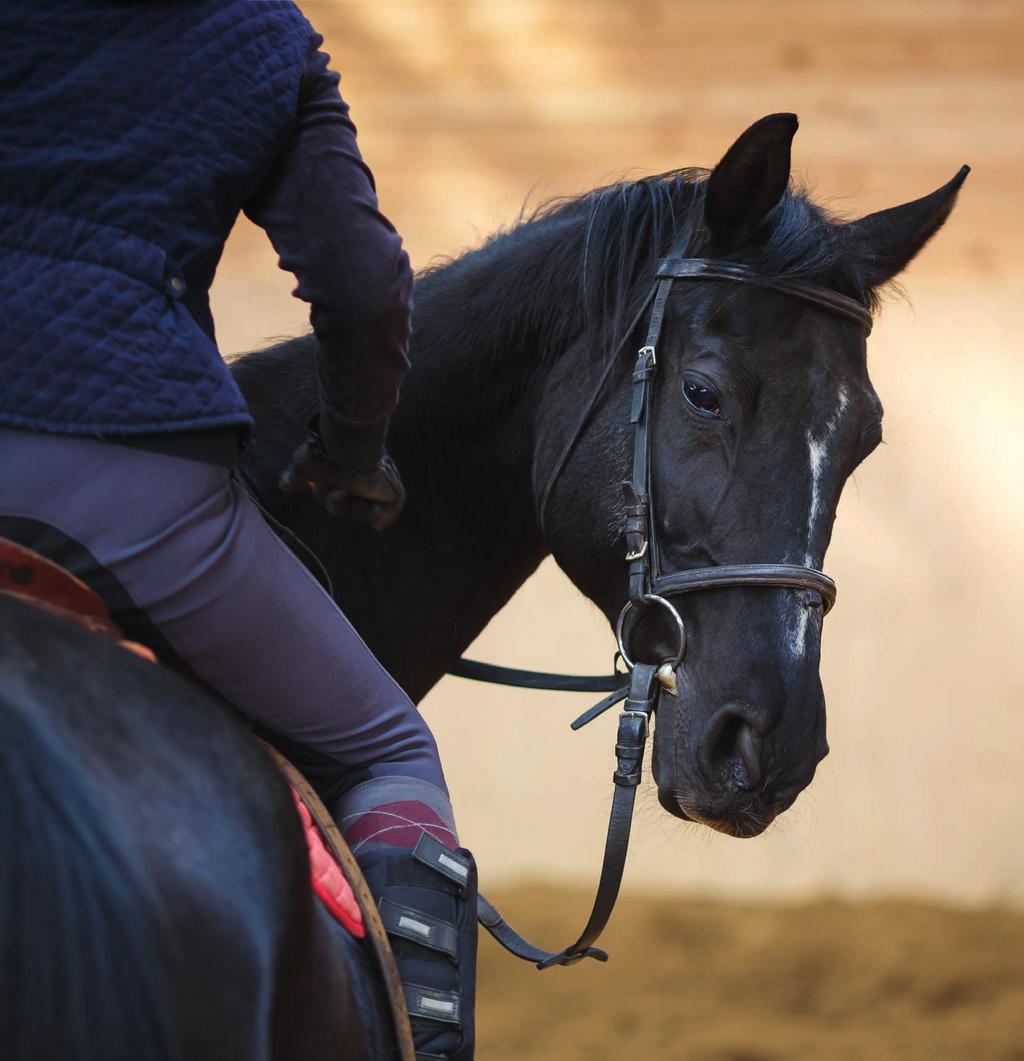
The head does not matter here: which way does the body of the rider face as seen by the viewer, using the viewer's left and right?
facing away from the viewer and to the right of the viewer
